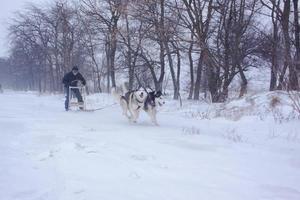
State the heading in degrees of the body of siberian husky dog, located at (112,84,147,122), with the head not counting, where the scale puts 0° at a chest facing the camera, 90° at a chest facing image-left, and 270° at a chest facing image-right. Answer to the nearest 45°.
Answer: approximately 315°
